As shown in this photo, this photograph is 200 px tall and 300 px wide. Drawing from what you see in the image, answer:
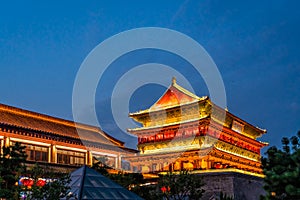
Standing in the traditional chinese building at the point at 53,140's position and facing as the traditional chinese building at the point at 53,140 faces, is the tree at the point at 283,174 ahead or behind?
ahead

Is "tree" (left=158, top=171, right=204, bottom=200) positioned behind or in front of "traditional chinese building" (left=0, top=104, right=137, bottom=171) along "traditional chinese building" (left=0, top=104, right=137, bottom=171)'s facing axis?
in front

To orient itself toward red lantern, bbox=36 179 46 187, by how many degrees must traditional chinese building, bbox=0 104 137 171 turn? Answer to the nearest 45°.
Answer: approximately 45° to its right

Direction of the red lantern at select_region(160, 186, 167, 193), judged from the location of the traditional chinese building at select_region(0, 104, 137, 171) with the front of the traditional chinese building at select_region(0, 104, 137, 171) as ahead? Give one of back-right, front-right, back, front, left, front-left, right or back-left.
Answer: front
